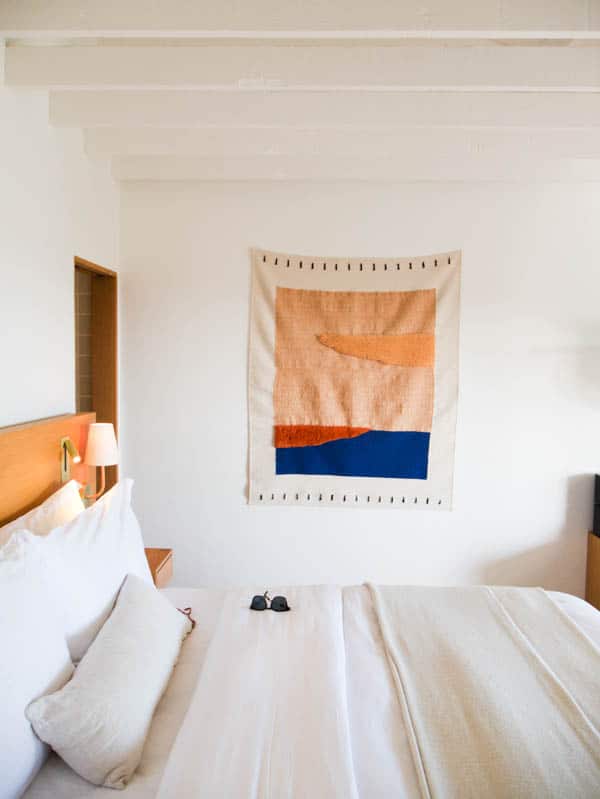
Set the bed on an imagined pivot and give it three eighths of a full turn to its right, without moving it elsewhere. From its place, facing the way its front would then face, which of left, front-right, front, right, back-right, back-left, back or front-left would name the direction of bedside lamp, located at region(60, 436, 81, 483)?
right

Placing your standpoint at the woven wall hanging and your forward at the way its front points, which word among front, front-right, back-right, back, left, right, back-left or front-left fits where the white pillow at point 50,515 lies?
front-right

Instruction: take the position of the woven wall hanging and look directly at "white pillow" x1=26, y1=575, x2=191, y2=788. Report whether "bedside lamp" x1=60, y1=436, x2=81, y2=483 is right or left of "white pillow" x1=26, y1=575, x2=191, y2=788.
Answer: right

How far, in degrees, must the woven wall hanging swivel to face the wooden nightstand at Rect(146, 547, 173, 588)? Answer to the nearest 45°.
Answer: approximately 45° to its right

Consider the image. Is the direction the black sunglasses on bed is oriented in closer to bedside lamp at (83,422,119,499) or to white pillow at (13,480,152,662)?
the white pillow

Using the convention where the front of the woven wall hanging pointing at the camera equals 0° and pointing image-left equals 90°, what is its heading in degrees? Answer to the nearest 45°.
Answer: approximately 0°

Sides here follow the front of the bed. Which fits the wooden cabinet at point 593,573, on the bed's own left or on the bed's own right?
on the bed's own left

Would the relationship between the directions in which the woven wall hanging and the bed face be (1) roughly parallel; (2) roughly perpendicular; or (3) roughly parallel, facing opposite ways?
roughly perpendicular

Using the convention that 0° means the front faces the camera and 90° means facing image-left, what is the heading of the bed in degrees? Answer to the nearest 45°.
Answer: approximately 270°

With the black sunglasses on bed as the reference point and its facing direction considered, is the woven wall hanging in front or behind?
behind
